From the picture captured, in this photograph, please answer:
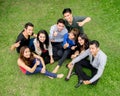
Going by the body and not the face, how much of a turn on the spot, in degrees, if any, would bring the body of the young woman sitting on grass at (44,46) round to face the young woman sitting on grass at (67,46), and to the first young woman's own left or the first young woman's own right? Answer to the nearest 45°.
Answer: approximately 90° to the first young woman's own left

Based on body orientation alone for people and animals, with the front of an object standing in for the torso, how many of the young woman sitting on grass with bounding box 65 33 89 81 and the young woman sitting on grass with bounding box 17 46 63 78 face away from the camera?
0

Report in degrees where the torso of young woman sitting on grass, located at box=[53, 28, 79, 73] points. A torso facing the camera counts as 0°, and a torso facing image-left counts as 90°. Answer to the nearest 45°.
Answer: approximately 45°

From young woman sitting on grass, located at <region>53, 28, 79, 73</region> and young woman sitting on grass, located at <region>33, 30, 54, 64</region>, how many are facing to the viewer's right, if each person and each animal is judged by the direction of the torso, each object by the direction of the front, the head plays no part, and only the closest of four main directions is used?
0

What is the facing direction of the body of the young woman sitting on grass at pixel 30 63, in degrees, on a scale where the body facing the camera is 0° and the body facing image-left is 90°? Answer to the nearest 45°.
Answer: approximately 315°

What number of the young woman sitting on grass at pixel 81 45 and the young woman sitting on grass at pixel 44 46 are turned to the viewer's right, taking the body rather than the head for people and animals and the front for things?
0

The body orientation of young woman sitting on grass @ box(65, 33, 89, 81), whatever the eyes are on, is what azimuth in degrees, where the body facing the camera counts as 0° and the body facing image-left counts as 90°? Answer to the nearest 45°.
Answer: approximately 45°

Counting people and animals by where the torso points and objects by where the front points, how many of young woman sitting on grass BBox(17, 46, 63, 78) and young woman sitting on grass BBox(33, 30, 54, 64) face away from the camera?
0
